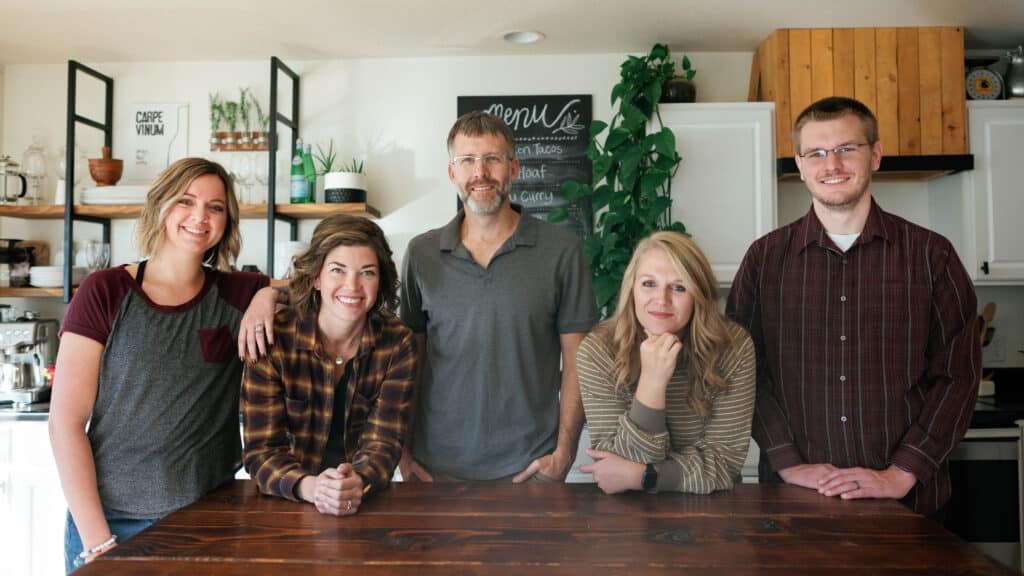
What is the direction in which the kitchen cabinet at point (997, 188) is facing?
toward the camera

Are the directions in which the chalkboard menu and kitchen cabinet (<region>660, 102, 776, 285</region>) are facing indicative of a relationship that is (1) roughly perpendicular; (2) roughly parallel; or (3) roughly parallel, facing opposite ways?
roughly parallel

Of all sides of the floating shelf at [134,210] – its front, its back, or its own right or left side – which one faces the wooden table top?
front

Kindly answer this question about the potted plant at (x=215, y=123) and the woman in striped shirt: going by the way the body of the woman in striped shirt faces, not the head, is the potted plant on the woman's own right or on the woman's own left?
on the woman's own right

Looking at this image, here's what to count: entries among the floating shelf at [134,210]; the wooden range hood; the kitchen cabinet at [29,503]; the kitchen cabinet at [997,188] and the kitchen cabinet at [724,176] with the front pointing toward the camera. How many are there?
5

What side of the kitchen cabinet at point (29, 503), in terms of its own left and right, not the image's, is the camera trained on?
front

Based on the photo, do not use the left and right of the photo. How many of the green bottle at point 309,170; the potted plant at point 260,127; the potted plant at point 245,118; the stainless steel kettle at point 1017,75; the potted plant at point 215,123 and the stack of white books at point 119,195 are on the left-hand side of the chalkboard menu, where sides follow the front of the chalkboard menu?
1

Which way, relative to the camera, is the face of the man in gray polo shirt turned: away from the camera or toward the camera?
toward the camera

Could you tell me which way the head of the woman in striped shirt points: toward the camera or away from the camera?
toward the camera

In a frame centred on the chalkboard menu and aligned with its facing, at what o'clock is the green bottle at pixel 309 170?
The green bottle is roughly at 3 o'clock from the chalkboard menu.

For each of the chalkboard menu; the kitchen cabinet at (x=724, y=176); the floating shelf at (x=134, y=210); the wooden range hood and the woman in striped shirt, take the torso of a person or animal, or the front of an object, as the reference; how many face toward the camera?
5
